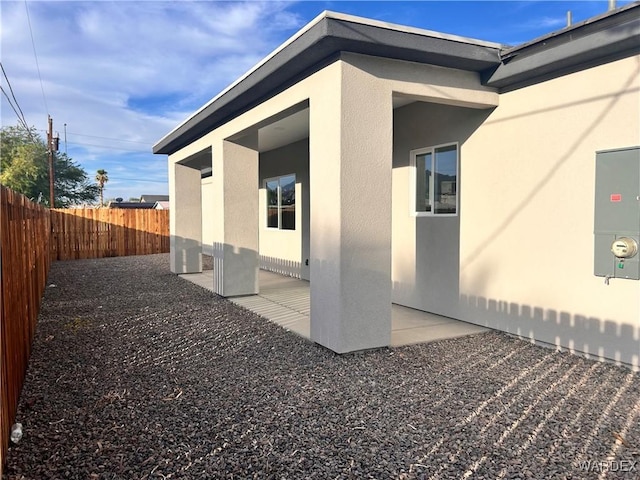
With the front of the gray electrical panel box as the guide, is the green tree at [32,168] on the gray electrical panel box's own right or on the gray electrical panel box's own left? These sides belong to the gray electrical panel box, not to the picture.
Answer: on the gray electrical panel box's own right

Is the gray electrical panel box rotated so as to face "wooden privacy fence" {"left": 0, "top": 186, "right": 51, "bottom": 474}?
yes

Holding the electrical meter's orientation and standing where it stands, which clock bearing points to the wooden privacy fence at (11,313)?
The wooden privacy fence is roughly at 12 o'clock from the electrical meter.

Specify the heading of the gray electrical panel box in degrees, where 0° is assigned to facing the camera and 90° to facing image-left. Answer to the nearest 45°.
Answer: approximately 45°

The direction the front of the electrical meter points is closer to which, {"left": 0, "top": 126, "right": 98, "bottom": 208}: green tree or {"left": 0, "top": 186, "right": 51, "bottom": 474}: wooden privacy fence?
the wooden privacy fence

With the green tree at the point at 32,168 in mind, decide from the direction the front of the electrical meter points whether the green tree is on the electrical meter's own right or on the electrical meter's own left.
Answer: on the electrical meter's own right

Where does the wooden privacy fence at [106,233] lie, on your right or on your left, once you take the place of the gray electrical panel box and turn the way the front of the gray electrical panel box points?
on your right

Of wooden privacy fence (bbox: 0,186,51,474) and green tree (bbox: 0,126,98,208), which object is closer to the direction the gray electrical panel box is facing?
the wooden privacy fence
